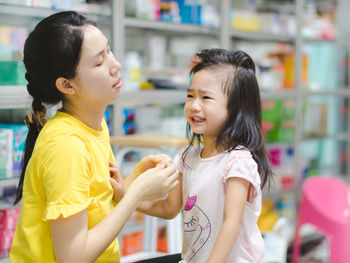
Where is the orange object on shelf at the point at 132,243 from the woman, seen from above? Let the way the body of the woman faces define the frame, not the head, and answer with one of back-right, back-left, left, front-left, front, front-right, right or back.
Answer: left

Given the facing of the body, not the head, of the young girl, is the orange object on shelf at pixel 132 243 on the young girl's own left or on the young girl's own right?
on the young girl's own right

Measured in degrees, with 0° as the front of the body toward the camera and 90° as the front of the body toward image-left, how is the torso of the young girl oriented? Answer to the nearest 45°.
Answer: approximately 45°

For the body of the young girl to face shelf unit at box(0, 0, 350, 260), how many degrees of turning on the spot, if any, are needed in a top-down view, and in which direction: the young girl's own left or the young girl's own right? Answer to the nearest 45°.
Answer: approximately 135° to the young girl's own right

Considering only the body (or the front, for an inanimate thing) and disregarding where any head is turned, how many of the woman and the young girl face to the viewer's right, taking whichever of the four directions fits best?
1

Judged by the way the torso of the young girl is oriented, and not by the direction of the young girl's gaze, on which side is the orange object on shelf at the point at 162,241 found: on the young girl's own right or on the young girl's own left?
on the young girl's own right

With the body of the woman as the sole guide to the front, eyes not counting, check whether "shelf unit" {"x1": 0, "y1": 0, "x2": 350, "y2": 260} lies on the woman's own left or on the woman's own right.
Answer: on the woman's own left

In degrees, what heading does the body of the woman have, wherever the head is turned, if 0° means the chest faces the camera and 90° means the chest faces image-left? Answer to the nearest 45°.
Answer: approximately 270°

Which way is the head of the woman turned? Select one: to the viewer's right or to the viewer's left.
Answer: to the viewer's right
